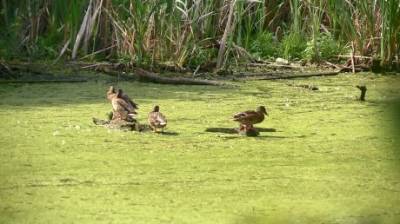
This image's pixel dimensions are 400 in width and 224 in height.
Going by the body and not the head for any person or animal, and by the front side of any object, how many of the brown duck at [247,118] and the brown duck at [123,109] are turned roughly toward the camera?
0

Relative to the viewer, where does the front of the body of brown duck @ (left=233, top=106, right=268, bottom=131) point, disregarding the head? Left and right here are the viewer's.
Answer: facing to the right of the viewer

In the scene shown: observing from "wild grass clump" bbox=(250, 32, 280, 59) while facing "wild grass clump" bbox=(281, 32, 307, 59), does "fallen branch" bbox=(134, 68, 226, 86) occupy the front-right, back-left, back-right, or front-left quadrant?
back-right

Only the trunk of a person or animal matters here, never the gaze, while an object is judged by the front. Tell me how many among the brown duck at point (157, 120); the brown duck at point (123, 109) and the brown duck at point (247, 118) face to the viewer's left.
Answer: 1

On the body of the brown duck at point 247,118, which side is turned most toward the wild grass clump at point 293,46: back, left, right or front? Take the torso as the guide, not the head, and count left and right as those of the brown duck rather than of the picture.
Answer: left

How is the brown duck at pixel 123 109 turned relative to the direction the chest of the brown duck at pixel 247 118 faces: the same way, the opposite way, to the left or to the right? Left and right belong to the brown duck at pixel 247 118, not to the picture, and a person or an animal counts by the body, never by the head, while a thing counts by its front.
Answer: the opposite way

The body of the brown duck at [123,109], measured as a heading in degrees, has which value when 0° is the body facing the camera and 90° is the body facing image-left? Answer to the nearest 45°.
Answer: approximately 90°

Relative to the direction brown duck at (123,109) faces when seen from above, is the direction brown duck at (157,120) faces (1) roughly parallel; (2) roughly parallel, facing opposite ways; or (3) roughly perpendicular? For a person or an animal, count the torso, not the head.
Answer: roughly perpendicular
